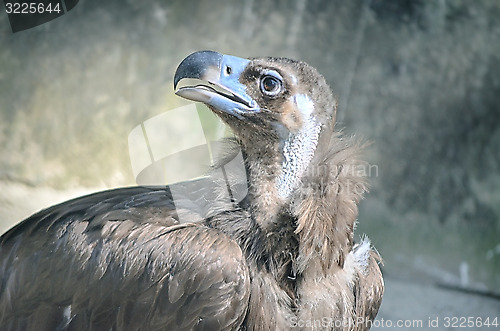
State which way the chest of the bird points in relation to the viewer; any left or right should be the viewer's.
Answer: facing the viewer and to the right of the viewer
